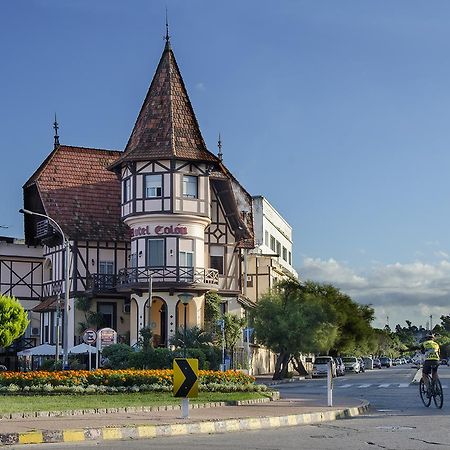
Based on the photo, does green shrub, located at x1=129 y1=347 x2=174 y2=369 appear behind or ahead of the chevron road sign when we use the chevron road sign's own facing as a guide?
behind

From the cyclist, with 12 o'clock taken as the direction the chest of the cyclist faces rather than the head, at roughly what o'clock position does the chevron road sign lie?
The chevron road sign is roughly at 9 o'clock from the cyclist.

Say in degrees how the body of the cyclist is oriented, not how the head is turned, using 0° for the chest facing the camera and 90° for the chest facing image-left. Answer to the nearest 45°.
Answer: approximately 135°

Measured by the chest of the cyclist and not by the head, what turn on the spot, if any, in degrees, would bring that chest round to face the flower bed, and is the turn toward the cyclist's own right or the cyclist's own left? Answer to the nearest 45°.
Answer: approximately 45° to the cyclist's own left

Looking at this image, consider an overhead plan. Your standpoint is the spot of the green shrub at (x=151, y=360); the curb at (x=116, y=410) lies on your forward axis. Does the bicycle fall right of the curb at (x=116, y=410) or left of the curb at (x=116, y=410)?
left

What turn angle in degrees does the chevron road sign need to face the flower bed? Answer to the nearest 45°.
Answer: approximately 180°

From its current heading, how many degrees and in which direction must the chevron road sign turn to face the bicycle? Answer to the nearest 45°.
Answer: approximately 135° to its left

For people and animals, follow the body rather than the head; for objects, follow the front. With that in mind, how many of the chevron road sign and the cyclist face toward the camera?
1

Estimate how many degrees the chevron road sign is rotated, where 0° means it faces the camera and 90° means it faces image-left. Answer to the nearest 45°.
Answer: approximately 0°
